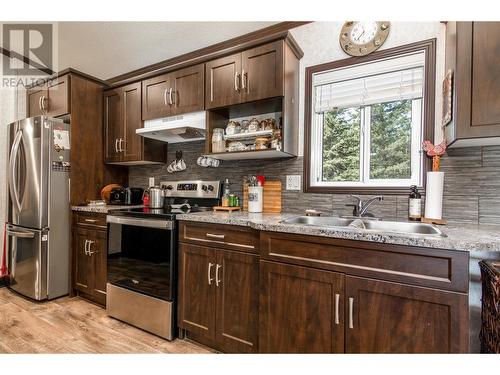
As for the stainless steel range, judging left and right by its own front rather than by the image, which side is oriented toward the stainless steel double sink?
left

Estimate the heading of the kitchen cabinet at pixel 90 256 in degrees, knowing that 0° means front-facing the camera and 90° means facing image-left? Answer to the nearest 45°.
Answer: approximately 45°

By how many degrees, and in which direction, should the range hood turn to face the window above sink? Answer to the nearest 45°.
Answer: approximately 90° to its left

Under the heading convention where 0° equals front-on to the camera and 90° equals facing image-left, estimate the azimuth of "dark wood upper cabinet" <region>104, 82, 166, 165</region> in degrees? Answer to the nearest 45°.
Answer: approximately 45°

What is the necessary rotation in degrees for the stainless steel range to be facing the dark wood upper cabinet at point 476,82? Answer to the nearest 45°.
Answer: approximately 90° to its left

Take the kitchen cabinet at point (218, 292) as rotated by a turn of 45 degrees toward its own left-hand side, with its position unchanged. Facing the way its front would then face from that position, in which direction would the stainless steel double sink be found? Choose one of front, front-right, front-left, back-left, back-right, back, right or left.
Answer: left
